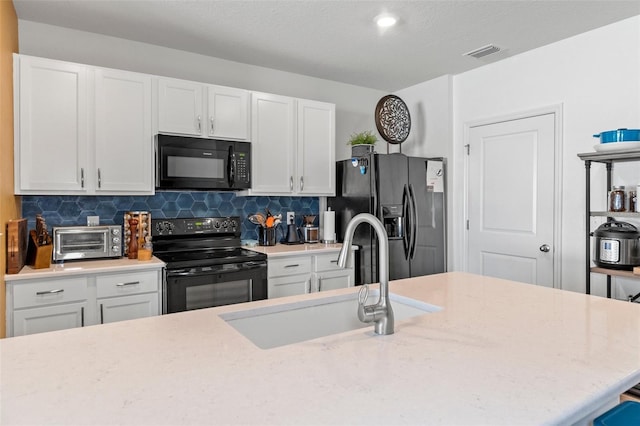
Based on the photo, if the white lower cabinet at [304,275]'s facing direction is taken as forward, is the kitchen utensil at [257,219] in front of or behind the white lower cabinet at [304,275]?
behind

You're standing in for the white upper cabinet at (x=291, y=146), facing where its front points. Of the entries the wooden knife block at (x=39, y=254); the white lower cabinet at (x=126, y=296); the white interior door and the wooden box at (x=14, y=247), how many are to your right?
3

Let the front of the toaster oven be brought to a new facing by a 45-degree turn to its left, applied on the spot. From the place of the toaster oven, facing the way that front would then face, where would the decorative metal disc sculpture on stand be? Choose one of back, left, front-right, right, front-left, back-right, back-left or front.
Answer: front-left
